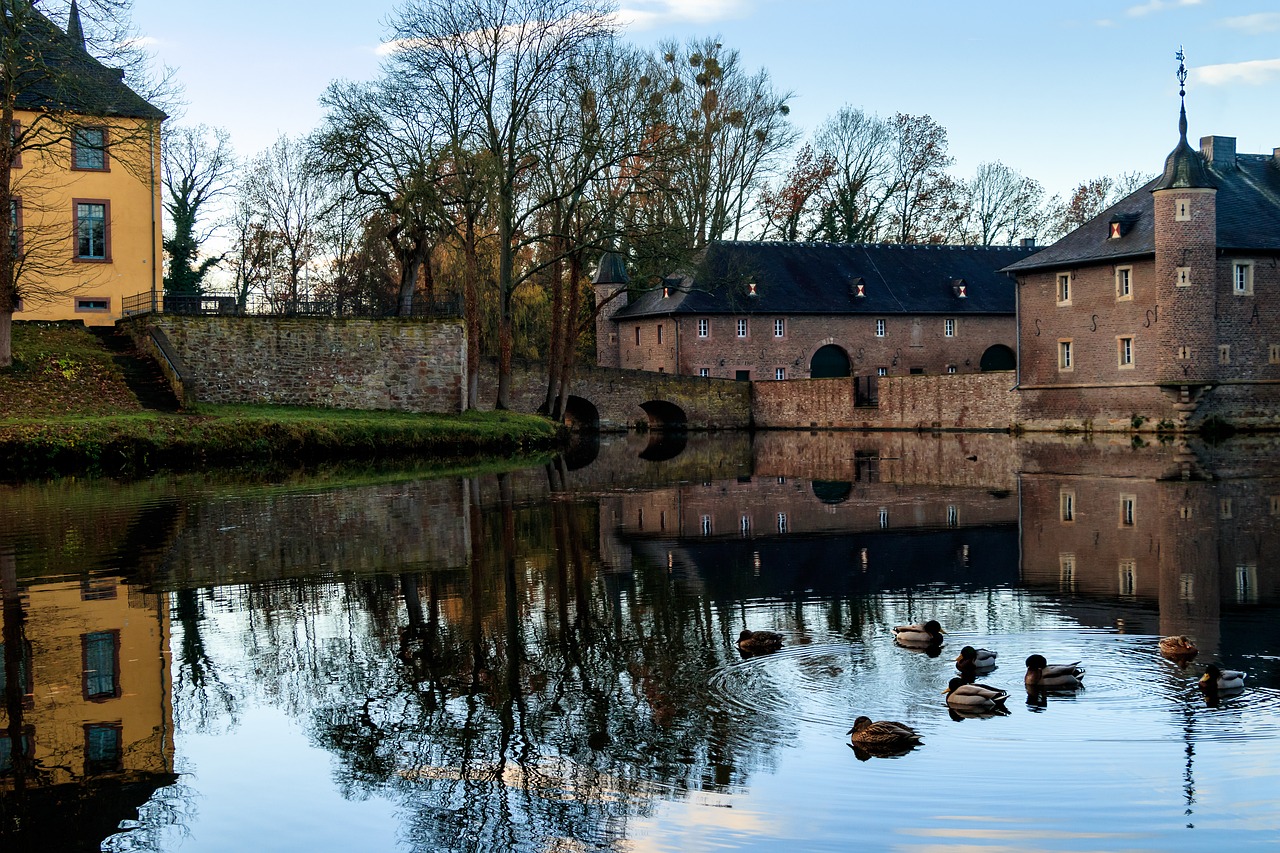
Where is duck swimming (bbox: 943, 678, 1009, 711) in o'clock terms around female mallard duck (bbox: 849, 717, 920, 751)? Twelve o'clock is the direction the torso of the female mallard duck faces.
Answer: The duck swimming is roughly at 4 o'clock from the female mallard duck.

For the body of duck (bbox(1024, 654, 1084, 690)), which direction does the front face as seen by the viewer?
to the viewer's left

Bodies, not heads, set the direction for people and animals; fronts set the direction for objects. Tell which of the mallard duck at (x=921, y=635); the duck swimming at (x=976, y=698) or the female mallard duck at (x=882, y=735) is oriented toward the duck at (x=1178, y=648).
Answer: the mallard duck

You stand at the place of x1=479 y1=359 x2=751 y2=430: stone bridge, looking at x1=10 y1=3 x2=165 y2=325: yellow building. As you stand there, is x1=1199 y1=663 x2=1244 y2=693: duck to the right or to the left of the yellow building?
left

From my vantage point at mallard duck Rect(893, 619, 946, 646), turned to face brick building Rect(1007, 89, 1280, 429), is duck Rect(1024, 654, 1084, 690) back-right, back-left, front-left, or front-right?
back-right

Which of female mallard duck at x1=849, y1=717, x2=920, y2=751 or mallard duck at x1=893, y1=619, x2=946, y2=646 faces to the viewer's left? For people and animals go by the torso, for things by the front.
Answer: the female mallard duck

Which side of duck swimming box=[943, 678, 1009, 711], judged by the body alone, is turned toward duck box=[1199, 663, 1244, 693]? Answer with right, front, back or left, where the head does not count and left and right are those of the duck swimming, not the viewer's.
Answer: back

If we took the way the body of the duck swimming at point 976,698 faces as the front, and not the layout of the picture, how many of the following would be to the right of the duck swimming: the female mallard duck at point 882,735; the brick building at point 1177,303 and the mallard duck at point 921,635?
2

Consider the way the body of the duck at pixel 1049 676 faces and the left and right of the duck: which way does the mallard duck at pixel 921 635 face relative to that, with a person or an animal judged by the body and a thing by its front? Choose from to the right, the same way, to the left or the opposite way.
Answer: the opposite way

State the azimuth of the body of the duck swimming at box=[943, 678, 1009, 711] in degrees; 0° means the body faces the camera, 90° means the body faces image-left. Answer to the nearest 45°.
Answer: approximately 90°

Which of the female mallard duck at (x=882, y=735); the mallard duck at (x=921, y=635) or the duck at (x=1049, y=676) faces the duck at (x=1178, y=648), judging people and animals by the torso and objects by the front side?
the mallard duck

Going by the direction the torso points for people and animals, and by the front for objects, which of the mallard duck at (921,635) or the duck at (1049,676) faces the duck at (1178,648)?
the mallard duck

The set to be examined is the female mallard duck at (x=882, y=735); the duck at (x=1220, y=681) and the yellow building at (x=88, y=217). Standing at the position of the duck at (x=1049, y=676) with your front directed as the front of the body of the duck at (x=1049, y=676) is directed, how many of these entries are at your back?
1

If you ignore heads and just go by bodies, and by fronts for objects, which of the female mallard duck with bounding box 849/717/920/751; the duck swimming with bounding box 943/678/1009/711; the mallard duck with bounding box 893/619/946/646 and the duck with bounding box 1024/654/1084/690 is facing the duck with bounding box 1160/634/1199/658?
the mallard duck

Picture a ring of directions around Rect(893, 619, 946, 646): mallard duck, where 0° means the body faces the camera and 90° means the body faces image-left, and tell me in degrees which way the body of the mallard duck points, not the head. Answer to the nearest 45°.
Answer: approximately 270°

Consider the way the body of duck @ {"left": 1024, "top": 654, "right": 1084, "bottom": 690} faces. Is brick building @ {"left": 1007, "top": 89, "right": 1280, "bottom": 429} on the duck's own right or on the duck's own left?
on the duck's own right

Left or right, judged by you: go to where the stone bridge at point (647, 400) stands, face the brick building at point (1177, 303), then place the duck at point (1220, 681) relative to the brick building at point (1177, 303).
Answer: right
